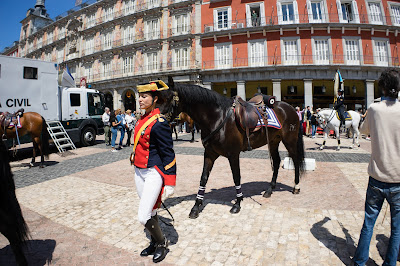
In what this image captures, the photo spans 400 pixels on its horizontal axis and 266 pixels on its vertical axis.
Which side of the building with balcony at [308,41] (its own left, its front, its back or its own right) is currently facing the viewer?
front

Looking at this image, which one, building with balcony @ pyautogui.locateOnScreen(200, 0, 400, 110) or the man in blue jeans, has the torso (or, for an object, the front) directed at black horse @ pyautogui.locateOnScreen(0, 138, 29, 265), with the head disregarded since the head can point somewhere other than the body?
the building with balcony

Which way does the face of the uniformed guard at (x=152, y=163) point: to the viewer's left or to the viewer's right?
to the viewer's left

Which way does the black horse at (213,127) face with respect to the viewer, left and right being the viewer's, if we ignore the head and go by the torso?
facing the viewer and to the left of the viewer

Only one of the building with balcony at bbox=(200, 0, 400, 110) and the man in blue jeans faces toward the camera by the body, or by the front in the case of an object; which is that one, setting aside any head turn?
the building with balcony

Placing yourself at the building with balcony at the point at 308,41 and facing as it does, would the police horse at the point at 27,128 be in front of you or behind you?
in front

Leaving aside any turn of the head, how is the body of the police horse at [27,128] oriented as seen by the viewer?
to the viewer's left

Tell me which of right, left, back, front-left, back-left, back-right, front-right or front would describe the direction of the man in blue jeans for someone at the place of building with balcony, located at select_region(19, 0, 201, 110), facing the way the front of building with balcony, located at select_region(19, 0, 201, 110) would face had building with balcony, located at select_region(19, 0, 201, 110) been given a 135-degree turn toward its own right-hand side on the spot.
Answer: back

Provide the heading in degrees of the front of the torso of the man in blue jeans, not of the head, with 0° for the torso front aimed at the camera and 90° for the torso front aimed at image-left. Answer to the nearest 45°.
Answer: approximately 180°
